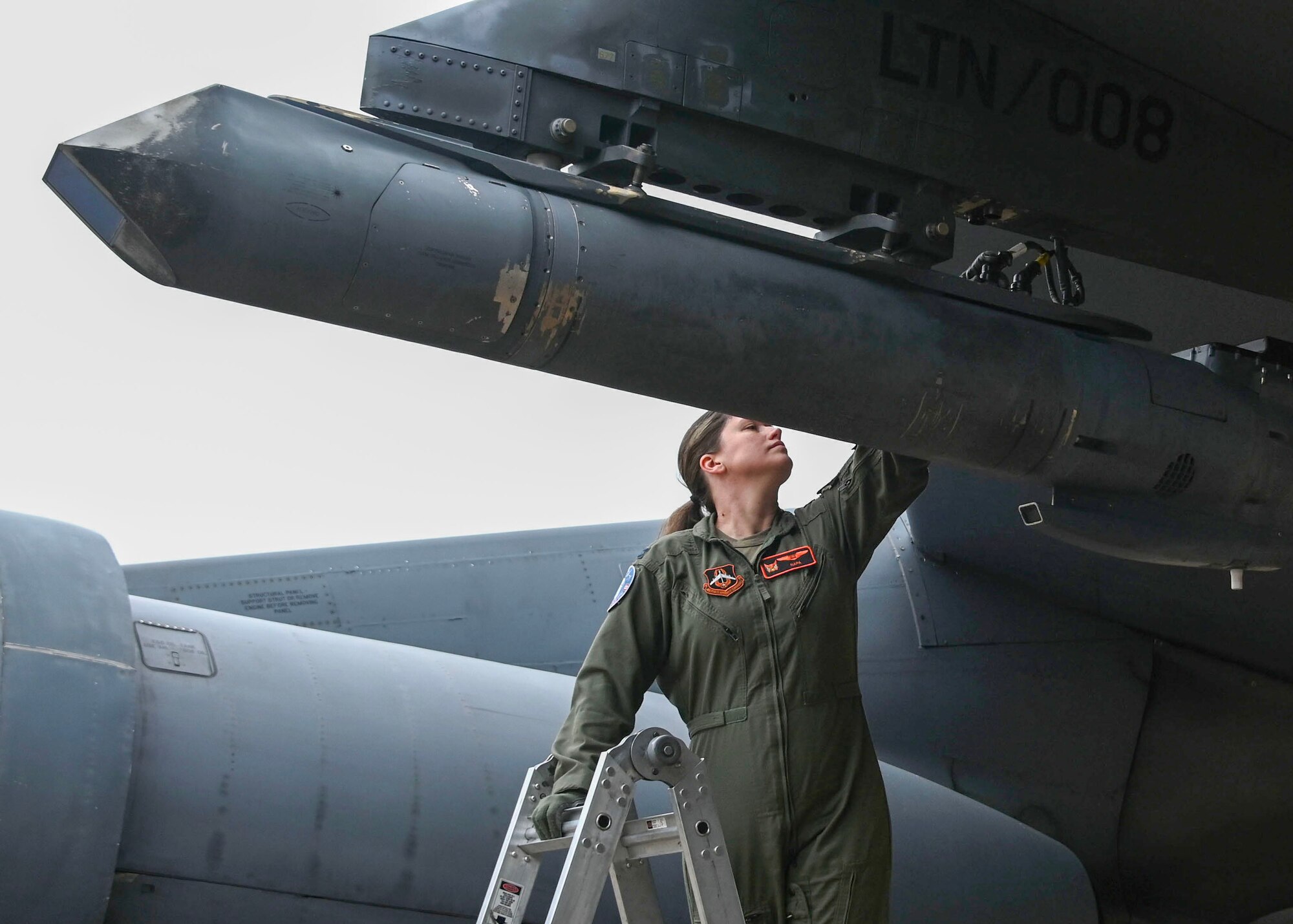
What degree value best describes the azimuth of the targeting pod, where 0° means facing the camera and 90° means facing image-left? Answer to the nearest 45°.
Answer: approximately 45°

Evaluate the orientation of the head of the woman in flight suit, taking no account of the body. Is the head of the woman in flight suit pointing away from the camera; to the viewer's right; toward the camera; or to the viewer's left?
to the viewer's right

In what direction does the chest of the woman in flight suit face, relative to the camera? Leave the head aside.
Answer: toward the camera

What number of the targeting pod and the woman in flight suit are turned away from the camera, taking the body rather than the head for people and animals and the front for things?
0
